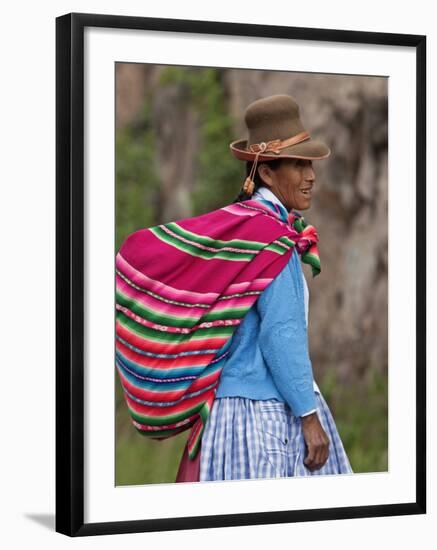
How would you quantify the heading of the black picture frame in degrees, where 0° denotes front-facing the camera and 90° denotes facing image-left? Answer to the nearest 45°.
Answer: approximately 315°
